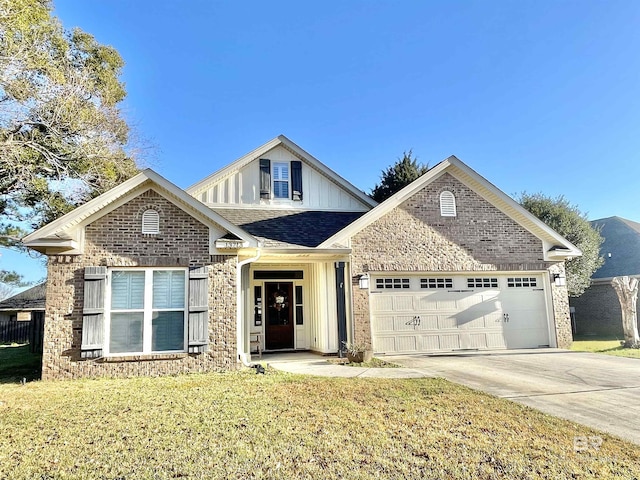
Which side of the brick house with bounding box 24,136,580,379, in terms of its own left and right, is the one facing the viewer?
front

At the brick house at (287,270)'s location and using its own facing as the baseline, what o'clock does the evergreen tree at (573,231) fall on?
The evergreen tree is roughly at 8 o'clock from the brick house.

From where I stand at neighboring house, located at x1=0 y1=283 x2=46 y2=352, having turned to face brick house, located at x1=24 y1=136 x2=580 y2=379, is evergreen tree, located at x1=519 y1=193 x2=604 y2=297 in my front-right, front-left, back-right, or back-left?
front-left

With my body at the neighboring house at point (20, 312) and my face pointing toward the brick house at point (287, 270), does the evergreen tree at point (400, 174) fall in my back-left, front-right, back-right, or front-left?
front-left

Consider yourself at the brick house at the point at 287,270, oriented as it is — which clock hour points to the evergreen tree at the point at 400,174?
The evergreen tree is roughly at 7 o'clock from the brick house.

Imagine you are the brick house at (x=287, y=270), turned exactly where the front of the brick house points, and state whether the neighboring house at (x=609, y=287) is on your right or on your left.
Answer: on your left

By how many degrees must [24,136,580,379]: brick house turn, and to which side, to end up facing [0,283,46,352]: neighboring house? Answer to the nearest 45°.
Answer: approximately 135° to its right
